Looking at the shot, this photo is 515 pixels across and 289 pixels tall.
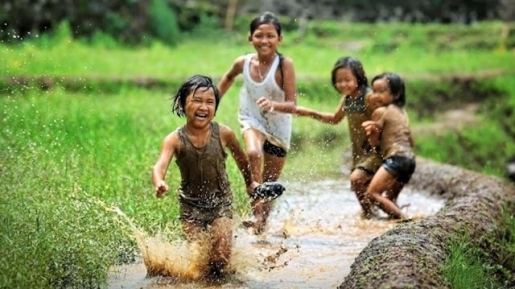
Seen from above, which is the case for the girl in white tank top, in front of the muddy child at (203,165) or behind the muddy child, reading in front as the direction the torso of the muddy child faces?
behind

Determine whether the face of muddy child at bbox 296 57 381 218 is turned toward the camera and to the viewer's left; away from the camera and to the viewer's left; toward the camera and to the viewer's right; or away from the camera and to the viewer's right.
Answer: toward the camera and to the viewer's left

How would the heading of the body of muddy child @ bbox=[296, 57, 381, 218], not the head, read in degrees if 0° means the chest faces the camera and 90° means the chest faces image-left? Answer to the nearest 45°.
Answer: approximately 45°

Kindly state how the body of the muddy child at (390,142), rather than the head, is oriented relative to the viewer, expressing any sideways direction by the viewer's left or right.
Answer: facing to the left of the viewer

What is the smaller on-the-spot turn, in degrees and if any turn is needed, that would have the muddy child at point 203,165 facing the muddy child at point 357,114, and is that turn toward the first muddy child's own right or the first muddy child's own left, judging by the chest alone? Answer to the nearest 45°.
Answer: approximately 135° to the first muddy child's own left

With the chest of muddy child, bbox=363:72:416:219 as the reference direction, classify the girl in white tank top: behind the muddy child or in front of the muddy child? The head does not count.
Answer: in front

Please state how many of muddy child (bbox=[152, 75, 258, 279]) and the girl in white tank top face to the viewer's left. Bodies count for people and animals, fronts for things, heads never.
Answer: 0
